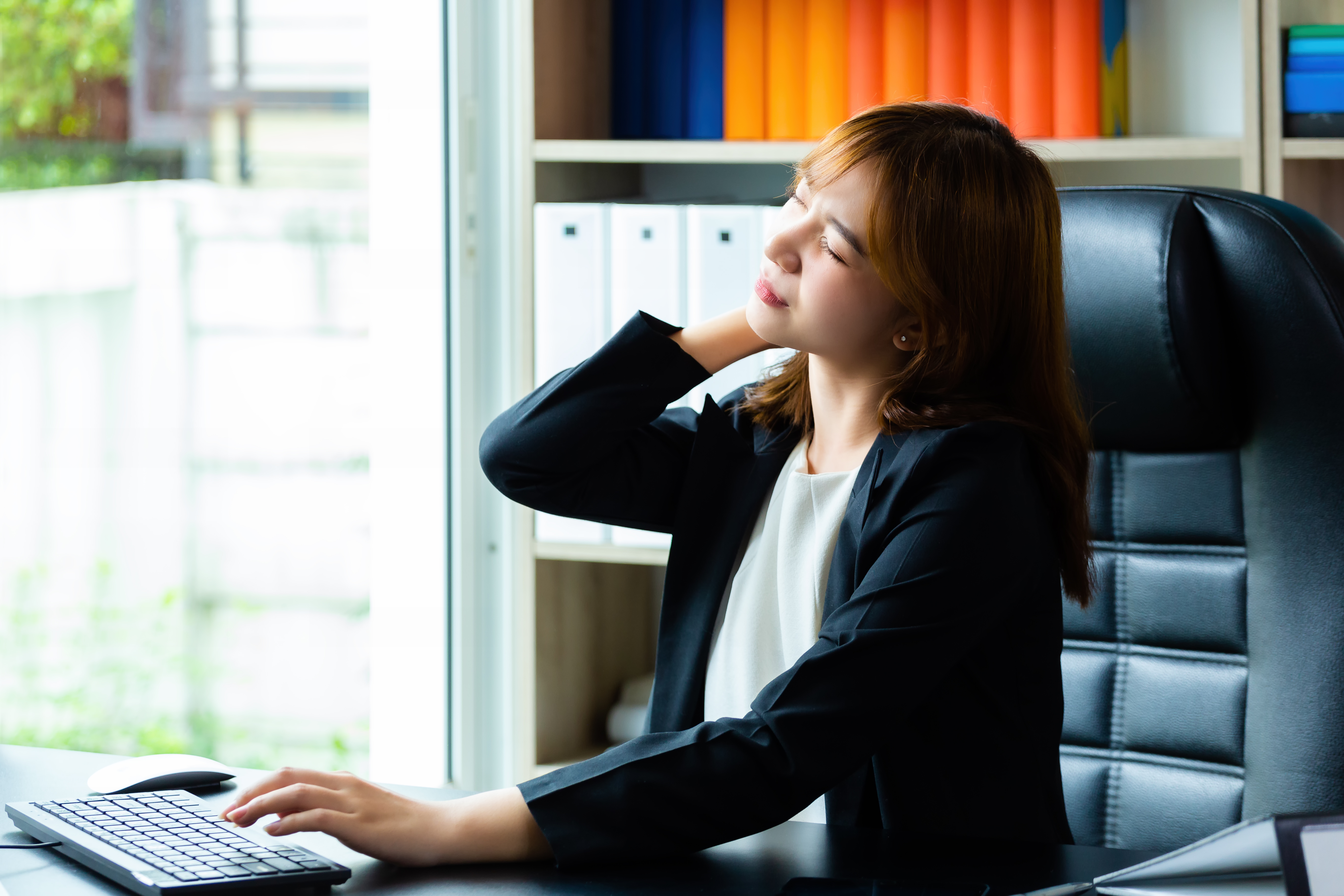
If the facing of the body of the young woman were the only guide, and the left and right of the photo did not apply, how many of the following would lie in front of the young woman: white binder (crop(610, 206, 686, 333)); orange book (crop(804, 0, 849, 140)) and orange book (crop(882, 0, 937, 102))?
0

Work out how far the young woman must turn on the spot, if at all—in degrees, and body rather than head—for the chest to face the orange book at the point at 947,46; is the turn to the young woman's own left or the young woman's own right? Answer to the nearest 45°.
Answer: approximately 135° to the young woman's own right

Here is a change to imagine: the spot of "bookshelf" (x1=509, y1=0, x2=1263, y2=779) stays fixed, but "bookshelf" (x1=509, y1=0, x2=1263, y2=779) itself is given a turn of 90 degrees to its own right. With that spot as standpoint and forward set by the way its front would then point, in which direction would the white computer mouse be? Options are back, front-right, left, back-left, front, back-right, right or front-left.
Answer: left

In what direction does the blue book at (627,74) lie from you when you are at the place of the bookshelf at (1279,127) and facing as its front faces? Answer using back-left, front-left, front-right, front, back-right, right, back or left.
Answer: right

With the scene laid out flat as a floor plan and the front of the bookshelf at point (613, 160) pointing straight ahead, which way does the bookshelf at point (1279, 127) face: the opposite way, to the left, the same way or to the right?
the same way

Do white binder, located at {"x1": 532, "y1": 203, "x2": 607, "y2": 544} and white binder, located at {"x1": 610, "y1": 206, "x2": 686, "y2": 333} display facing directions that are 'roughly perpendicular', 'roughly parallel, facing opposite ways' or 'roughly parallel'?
roughly parallel

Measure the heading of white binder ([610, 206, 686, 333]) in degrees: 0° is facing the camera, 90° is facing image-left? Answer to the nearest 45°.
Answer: approximately 0°

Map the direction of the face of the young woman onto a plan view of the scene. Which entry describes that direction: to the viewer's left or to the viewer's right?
to the viewer's left

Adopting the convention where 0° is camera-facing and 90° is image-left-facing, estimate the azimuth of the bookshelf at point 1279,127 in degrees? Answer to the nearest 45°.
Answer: approximately 0°

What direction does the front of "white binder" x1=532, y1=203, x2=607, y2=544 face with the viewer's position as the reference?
facing the viewer

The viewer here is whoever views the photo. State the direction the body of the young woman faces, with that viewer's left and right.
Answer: facing the viewer and to the left of the viewer

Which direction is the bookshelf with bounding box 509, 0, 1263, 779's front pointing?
toward the camera

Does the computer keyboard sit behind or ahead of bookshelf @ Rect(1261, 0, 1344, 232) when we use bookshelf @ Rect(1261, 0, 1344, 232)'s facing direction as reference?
ahead

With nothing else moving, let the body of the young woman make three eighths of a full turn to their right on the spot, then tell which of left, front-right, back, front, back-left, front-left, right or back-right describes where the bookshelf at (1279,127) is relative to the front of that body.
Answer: front-right

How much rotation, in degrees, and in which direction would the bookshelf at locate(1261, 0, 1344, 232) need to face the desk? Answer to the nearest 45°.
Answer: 0° — it already faces it
